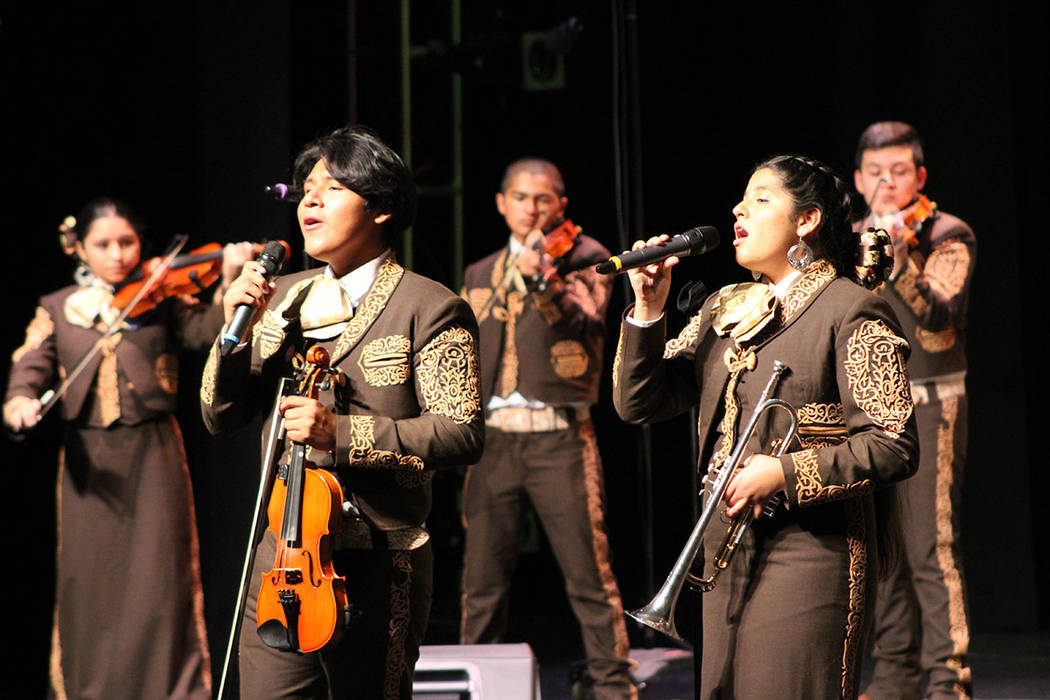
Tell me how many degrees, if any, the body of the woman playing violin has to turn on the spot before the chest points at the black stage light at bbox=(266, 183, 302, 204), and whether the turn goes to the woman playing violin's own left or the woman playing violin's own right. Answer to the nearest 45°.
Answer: approximately 135° to the woman playing violin's own left

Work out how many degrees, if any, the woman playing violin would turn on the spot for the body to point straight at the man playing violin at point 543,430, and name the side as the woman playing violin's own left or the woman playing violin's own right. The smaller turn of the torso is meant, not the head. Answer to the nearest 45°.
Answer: approximately 90° to the woman playing violin's own left

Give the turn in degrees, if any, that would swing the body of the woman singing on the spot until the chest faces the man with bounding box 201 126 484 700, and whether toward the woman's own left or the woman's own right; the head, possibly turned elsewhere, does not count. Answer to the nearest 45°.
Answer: approximately 45° to the woman's own right

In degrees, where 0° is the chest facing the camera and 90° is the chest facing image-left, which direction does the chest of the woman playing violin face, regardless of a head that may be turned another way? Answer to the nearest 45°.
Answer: approximately 0°

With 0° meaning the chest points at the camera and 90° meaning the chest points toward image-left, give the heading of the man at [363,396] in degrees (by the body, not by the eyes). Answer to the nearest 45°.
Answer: approximately 45°

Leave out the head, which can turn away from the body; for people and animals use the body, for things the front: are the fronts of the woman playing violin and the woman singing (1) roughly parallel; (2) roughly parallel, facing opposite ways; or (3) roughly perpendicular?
roughly perpendicular
